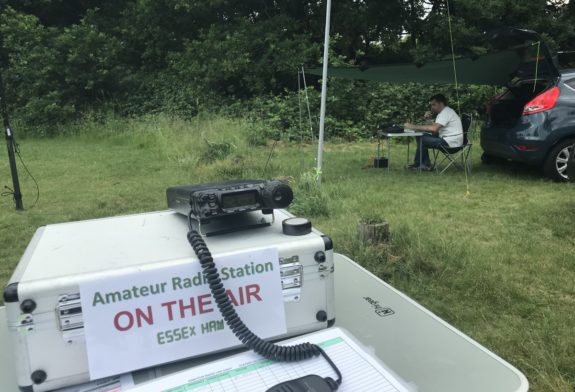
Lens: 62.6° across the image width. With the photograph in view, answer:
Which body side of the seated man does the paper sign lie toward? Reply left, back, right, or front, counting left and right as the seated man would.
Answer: left

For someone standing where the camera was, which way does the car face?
facing away from the viewer and to the right of the viewer

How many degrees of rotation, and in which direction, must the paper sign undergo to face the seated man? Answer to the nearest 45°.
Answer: approximately 135° to its left

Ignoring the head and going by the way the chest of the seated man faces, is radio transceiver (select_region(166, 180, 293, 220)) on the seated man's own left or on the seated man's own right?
on the seated man's own left

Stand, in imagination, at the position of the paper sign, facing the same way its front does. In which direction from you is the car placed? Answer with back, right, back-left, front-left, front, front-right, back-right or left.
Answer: back-left

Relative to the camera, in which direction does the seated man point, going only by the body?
to the viewer's left

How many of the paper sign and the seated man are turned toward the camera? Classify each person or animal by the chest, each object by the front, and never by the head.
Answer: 1

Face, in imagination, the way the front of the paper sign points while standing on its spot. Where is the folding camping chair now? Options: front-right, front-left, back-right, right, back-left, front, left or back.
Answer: back-left

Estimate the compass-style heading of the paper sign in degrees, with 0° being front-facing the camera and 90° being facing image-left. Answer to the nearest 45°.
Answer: approximately 0°

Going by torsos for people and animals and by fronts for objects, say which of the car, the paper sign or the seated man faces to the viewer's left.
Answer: the seated man
